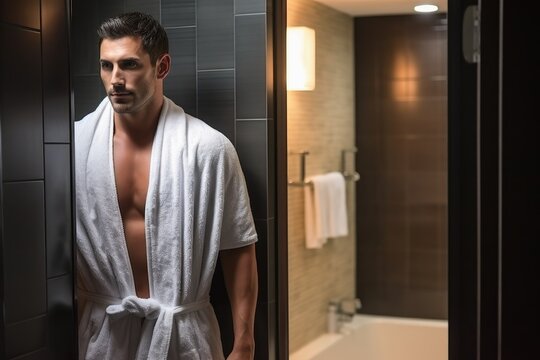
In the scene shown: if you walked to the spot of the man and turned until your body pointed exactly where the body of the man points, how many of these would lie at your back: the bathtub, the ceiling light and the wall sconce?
3

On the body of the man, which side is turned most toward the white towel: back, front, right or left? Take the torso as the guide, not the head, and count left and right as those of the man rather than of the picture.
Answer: back

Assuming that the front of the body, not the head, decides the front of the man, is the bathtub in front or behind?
behind

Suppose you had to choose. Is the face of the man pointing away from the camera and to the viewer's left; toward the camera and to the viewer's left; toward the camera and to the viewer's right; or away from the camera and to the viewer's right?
toward the camera and to the viewer's left

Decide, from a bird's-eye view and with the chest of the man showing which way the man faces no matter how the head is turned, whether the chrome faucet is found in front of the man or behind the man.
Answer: behind

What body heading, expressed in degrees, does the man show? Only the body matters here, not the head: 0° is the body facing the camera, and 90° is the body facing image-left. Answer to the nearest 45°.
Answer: approximately 45°

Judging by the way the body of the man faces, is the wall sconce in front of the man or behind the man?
behind
